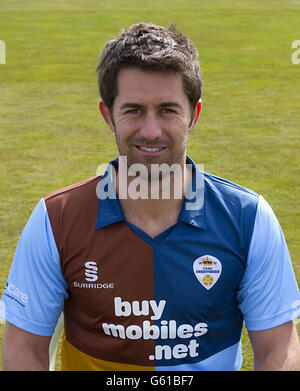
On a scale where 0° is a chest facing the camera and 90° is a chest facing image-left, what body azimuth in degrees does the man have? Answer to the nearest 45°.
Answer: approximately 0°
